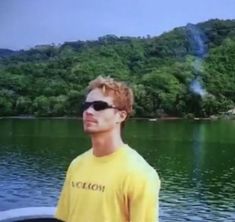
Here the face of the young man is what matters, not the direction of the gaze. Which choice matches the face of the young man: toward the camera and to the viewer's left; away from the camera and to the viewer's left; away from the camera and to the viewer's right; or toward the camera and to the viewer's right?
toward the camera and to the viewer's left
